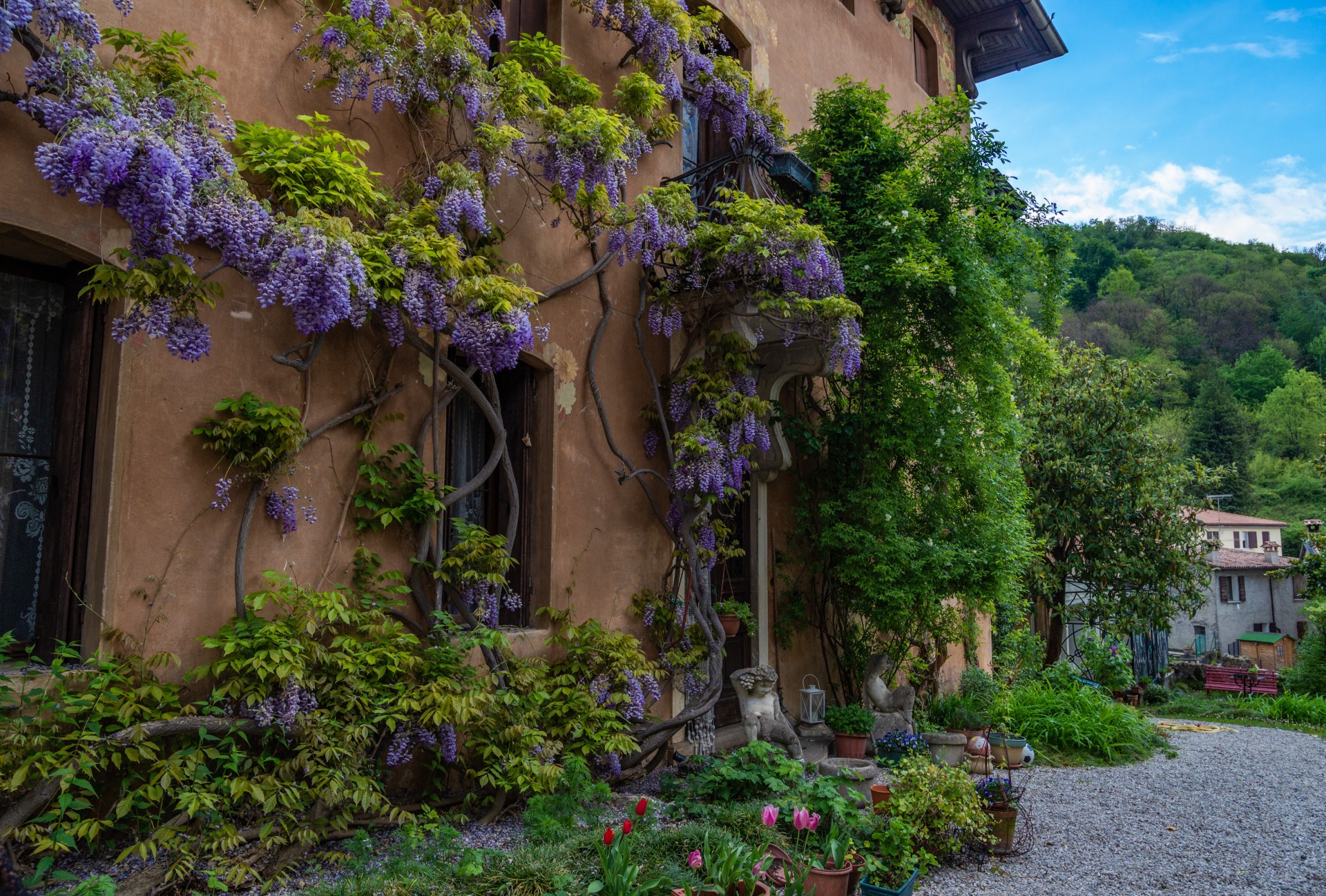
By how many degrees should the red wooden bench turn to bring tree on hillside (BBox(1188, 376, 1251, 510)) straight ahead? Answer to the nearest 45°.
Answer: approximately 180°

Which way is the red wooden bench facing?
toward the camera

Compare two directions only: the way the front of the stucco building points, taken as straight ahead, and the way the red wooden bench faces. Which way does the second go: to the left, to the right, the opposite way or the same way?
to the right

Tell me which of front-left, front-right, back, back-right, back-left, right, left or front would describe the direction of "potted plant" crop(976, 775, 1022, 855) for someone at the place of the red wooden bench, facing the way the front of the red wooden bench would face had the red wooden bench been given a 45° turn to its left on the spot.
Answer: front-right

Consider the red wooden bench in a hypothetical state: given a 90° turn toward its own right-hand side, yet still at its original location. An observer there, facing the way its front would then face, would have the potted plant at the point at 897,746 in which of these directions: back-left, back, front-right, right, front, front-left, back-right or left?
left

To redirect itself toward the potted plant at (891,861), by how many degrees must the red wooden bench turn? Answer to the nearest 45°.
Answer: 0° — it already faces it

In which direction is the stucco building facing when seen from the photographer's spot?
facing the viewer and to the right of the viewer

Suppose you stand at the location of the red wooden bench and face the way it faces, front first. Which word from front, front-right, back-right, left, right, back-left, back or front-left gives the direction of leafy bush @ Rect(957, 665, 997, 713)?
front

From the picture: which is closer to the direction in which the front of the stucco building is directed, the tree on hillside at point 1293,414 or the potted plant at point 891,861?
the potted plant

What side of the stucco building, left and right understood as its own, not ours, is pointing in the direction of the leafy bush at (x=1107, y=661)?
left

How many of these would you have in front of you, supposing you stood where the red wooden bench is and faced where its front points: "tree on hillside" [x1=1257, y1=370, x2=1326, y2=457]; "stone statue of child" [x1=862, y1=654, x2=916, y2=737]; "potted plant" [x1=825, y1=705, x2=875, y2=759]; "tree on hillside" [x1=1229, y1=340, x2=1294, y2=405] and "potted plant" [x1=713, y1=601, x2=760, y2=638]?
3

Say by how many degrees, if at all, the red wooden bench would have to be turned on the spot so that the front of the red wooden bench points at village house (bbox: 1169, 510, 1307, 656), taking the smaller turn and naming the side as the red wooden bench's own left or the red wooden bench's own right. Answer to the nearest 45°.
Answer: approximately 180°

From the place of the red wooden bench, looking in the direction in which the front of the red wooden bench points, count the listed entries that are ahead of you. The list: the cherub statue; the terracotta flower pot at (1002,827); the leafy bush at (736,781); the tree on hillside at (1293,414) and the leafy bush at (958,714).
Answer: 4
